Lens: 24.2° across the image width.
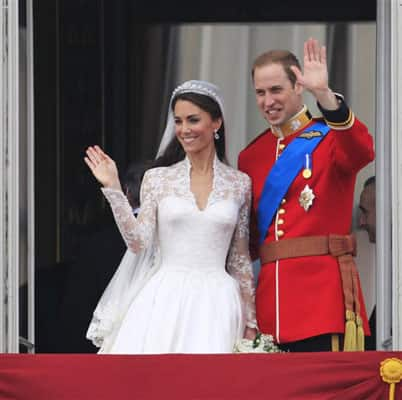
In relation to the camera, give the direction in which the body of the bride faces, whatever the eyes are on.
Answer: toward the camera

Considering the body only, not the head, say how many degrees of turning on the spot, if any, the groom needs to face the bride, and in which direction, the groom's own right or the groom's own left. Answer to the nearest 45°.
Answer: approximately 45° to the groom's own right

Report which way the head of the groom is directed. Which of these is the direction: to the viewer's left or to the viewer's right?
to the viewer's left

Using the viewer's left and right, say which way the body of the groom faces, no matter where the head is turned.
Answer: facing the viewer and to the left of the viewer

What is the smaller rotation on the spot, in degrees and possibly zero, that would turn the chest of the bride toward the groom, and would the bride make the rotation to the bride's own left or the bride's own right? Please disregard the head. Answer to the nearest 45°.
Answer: approximately 90° to the bride's own left

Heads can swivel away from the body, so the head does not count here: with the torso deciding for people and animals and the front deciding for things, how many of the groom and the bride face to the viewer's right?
0

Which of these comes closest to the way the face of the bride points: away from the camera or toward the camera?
toward the camera
